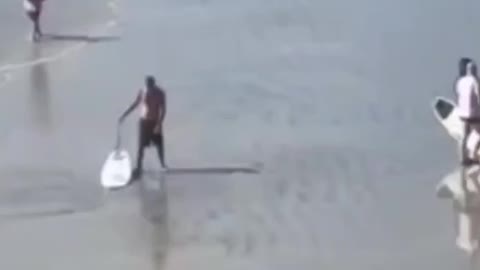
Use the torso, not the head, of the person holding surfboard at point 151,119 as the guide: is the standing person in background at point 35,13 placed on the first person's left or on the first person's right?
on the first person's right

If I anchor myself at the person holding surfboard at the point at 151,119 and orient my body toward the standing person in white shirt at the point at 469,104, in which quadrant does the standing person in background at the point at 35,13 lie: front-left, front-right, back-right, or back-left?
back-left

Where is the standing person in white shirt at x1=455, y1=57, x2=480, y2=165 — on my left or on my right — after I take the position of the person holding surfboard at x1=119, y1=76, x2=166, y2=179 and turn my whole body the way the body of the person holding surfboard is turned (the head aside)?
on my left

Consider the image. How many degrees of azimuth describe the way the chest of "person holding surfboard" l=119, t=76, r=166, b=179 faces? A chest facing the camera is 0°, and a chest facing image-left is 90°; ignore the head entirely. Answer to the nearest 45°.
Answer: approximately 45°
